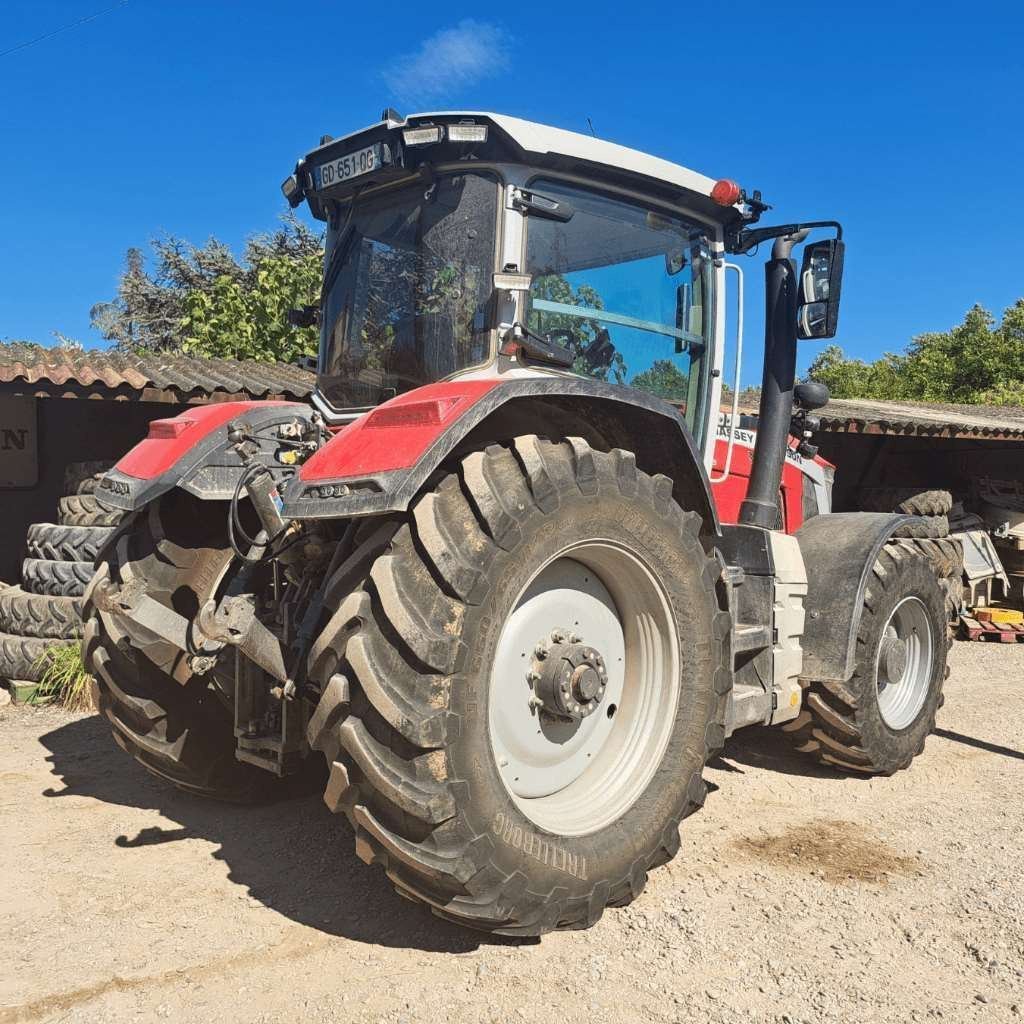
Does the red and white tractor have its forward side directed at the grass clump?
no

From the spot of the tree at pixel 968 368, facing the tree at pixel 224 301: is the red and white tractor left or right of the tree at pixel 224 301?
left

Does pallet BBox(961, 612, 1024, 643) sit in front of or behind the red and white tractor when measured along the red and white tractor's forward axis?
in front

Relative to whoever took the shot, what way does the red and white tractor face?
facing away from the viewer and to the right of the viewer

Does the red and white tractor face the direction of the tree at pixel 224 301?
no

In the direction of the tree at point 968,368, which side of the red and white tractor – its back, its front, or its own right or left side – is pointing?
front
